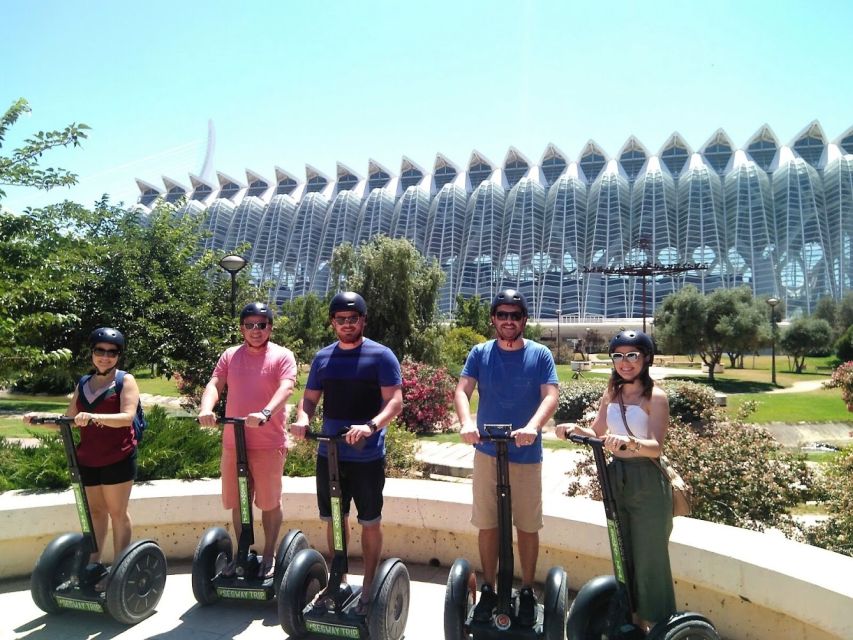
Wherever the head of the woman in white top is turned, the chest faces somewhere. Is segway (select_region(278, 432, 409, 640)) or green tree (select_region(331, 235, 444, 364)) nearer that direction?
the segway

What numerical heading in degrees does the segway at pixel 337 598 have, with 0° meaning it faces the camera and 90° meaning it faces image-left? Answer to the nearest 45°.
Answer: approximately 45°

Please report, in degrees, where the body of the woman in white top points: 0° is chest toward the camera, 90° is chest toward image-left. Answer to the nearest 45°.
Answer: approximately 45°

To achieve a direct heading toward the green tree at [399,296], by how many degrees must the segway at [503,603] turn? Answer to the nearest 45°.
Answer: approximately 180°

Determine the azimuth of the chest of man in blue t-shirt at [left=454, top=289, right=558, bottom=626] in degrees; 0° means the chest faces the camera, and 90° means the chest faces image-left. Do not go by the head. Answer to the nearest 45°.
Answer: approximately 0°

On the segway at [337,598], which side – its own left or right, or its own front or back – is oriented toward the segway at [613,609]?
left

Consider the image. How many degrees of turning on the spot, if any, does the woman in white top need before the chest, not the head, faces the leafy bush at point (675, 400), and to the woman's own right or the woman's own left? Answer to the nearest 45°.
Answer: approximately 135° to the woman's own right

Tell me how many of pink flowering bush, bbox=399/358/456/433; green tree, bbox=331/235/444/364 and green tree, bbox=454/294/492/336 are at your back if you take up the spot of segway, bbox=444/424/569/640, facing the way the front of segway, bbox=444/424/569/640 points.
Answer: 3

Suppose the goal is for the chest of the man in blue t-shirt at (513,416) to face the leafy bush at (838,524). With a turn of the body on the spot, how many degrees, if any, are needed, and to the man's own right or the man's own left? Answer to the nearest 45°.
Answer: approximately 135° to the man's own left

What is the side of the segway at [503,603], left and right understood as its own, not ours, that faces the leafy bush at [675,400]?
back
